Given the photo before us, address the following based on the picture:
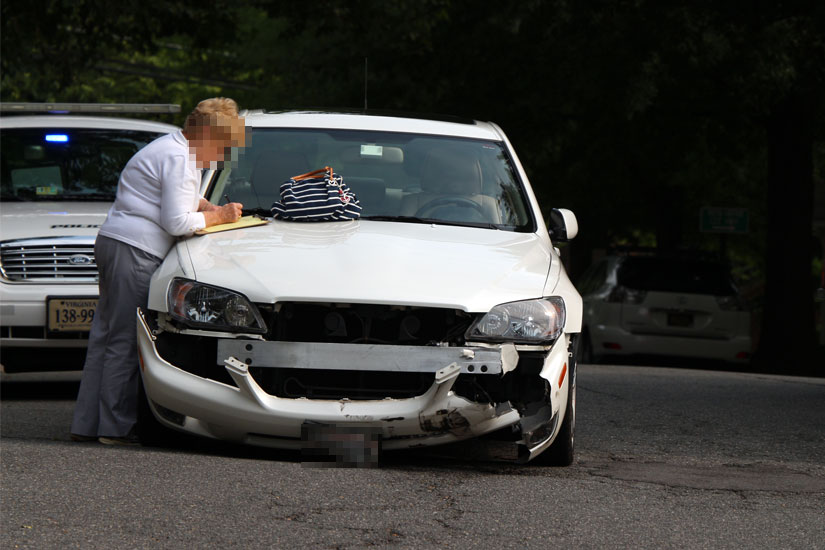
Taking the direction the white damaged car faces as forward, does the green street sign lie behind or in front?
behind

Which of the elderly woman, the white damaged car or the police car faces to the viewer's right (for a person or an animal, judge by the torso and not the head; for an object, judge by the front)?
the elderly woman

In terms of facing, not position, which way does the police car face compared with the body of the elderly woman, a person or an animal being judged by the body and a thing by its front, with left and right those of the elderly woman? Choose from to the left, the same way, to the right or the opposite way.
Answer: to the right

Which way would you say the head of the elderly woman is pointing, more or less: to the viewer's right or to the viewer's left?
to the viewer's right

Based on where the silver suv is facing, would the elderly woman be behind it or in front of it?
behind

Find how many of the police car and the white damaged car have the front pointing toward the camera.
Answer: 2

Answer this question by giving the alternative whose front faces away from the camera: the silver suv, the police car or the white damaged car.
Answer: the silver suv

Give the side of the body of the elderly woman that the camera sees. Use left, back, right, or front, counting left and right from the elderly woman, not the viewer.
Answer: right

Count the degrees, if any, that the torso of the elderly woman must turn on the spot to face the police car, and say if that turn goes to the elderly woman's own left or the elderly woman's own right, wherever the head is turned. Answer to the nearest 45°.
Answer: approximately 90° to the elderly woman's own left

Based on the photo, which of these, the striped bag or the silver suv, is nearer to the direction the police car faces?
the striped bag

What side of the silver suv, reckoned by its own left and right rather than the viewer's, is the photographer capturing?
back

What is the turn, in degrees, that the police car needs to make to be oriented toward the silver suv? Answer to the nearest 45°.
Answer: approximately 135° to its left

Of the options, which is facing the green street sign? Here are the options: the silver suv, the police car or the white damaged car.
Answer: the silver suv

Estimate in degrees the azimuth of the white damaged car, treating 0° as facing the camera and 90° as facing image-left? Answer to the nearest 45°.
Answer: approximately 0°

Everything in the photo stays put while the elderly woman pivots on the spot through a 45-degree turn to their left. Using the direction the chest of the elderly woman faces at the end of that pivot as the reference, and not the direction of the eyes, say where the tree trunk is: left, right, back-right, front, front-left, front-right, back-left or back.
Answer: front

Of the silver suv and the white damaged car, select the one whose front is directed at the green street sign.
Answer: the silver suv

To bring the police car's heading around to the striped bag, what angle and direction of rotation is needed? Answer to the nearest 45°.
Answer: approximately 45° to its left
